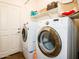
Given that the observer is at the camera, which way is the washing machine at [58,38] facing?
facing the viewer and to the left of the viewer

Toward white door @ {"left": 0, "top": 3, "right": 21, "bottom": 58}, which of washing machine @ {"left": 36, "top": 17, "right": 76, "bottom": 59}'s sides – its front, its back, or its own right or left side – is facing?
right
